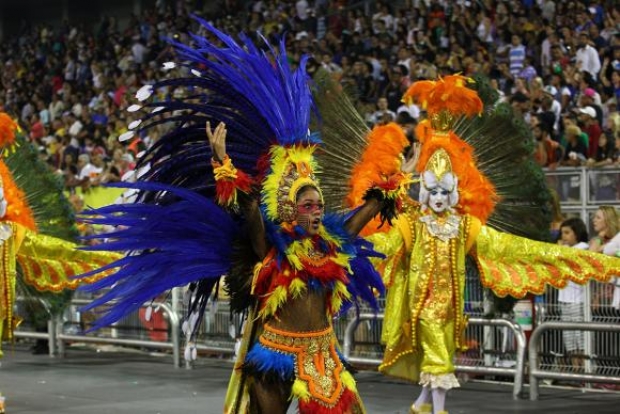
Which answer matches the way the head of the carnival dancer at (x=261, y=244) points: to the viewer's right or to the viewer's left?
to the viewer's right

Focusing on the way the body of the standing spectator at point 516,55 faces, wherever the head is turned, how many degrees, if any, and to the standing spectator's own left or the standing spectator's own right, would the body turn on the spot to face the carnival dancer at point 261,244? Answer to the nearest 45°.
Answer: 0° — they already face them

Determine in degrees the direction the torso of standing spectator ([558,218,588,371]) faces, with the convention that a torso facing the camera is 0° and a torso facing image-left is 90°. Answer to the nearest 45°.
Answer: approximately 45°

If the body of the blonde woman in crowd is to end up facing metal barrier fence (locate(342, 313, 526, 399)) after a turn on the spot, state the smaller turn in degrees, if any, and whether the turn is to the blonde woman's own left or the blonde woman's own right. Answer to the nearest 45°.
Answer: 0° — they already face it

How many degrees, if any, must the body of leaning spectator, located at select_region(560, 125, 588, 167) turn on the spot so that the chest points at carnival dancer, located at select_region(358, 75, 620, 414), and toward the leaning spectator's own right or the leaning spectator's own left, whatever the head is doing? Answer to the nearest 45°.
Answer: approximately 45° to the leaning spectator's own left
